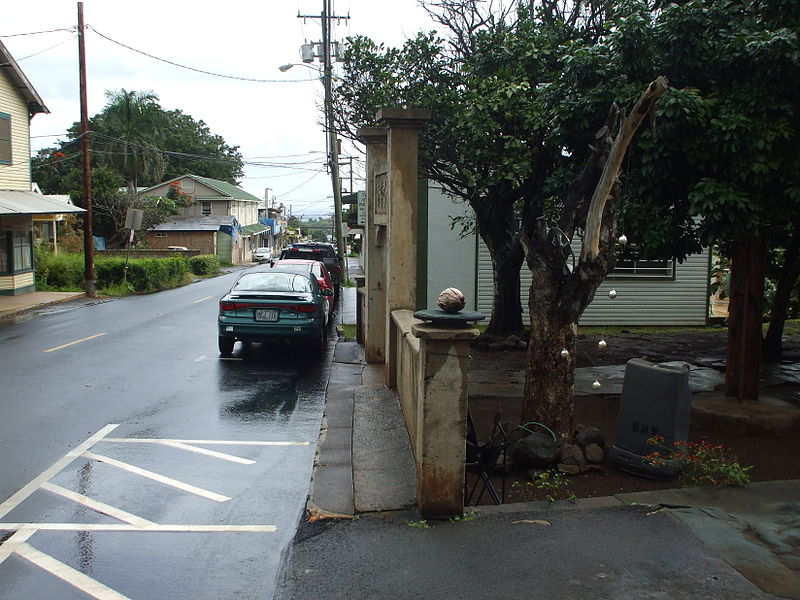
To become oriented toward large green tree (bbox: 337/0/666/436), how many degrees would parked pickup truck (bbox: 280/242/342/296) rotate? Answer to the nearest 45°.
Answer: approximately 180°

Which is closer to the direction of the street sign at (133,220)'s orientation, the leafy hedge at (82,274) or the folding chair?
the leafy hedge

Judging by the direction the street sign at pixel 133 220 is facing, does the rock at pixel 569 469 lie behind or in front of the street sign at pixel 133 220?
behind

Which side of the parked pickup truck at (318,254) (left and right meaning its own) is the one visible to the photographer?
back

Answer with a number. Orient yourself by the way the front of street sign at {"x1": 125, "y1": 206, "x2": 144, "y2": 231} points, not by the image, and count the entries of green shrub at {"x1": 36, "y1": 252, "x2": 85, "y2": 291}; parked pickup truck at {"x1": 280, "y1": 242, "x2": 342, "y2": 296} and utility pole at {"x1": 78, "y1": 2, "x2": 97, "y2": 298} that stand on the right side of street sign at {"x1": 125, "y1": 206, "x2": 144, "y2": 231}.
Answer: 1

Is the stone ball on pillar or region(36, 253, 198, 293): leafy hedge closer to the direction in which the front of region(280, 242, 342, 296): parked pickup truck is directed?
the leafy hedge

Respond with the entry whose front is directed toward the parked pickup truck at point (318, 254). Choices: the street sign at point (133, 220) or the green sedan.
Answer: the green sedan

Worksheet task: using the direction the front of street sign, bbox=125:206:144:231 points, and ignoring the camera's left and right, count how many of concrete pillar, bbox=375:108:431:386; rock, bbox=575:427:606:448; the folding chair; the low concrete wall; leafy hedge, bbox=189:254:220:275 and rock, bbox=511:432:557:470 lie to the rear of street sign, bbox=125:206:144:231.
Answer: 5

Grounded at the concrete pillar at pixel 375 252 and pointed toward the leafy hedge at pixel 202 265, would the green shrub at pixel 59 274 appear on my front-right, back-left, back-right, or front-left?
front-left

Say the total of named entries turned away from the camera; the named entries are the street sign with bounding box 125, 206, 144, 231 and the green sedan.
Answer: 2

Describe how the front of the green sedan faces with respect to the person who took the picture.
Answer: facing away from the viewer

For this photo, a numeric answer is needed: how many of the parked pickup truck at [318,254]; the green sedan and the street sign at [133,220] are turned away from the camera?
3

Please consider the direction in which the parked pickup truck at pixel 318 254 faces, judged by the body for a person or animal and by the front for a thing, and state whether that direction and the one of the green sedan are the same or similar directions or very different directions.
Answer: same or similar directions

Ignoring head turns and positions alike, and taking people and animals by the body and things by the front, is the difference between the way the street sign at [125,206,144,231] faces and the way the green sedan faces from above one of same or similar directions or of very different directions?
same or similar directions

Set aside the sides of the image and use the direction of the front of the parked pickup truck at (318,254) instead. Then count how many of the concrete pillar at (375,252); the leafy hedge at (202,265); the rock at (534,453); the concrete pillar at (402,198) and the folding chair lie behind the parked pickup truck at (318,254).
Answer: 4

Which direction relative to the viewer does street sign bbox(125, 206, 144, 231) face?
away from the camera

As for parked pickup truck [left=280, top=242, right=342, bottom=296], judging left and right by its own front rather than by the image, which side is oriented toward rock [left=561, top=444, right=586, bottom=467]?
back

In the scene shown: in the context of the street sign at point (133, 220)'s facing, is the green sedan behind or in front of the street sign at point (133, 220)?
behind
